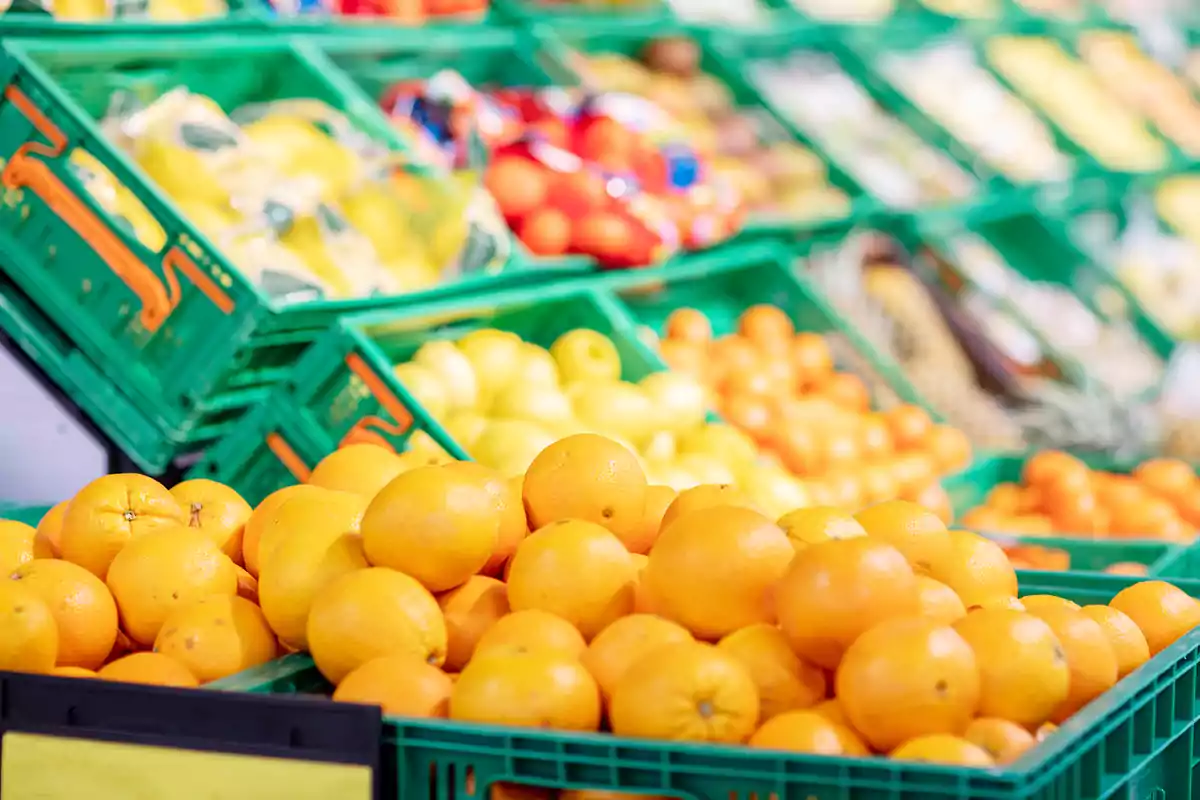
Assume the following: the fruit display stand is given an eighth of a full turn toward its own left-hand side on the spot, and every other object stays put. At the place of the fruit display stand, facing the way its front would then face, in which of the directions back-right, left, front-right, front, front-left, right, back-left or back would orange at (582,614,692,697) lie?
right

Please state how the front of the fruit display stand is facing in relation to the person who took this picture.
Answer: facing the viewer and to the right of the viewer

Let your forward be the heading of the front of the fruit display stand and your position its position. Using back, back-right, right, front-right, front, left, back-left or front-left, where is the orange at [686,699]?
front-right

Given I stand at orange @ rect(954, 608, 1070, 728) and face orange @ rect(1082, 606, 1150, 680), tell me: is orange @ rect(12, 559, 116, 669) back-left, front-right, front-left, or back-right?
back-left

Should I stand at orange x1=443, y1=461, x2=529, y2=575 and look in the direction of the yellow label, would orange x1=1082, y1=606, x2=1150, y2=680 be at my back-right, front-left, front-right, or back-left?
back-left
